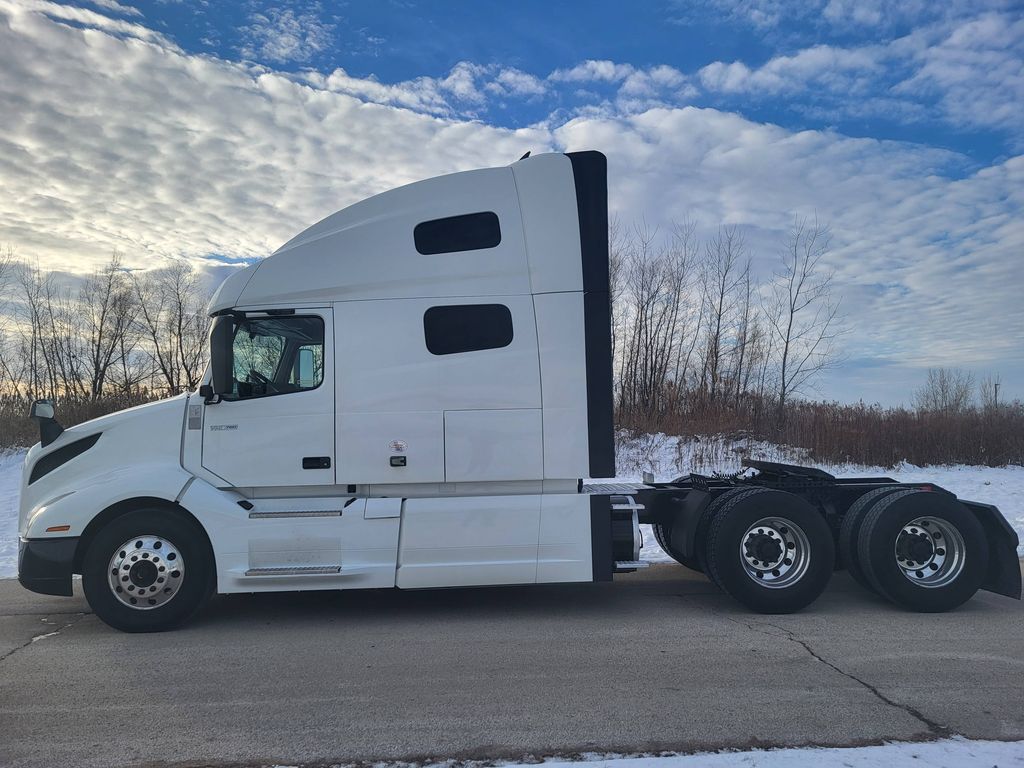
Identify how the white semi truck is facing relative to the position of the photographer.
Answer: facing to the left of the viewer
